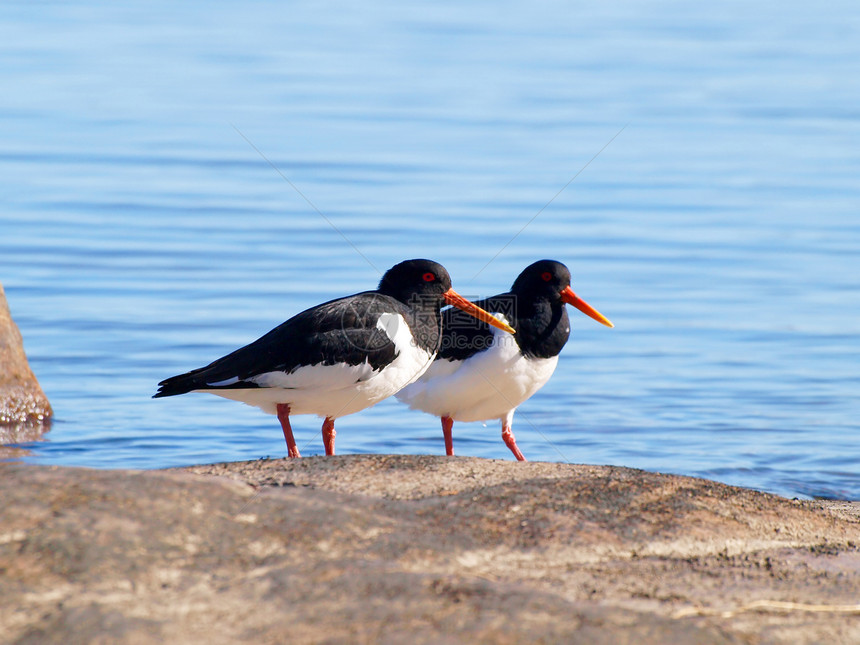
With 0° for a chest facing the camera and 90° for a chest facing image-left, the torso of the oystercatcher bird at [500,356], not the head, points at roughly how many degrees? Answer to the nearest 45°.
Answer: approximately 270°

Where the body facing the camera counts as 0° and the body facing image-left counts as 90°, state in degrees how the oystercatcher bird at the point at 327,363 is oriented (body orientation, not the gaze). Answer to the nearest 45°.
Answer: approximately 270°

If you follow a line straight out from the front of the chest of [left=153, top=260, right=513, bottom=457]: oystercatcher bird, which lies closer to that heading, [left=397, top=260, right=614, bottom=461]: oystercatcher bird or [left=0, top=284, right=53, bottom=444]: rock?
the oystercatcher bird

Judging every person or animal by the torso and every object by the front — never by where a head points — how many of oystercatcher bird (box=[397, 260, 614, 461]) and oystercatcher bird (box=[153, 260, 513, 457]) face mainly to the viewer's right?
2

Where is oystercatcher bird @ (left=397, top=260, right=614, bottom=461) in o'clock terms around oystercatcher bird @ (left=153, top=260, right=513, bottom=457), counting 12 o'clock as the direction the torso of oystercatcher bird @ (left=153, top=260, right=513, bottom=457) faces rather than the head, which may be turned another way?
oystercatcher bird @ (left=397, top=260, right=614, bottom=461) is roughly at 11 o'clock from oystercatcher bird @ (left=153, top=260, right=513, bottom=457).

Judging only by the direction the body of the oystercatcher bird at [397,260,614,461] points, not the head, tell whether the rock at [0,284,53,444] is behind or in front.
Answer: behind

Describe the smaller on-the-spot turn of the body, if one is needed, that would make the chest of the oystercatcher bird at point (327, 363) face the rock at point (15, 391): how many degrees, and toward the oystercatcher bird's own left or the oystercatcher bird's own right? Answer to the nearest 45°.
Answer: approximately 135° to the oystercatcher bird's own left

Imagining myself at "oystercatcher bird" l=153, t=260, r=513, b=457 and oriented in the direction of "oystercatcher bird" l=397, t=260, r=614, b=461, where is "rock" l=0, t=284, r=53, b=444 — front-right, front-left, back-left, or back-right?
back-left
